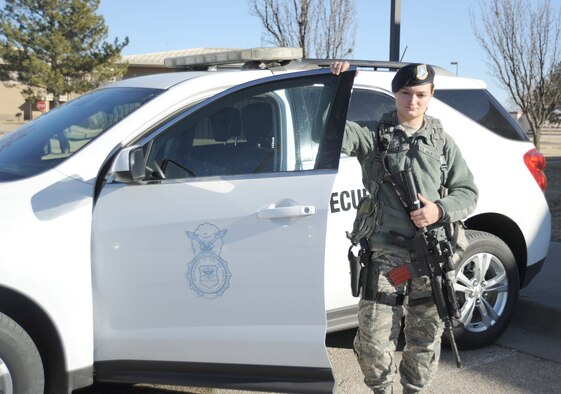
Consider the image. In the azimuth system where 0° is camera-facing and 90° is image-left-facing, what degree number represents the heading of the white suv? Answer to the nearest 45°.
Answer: approximately 45°
